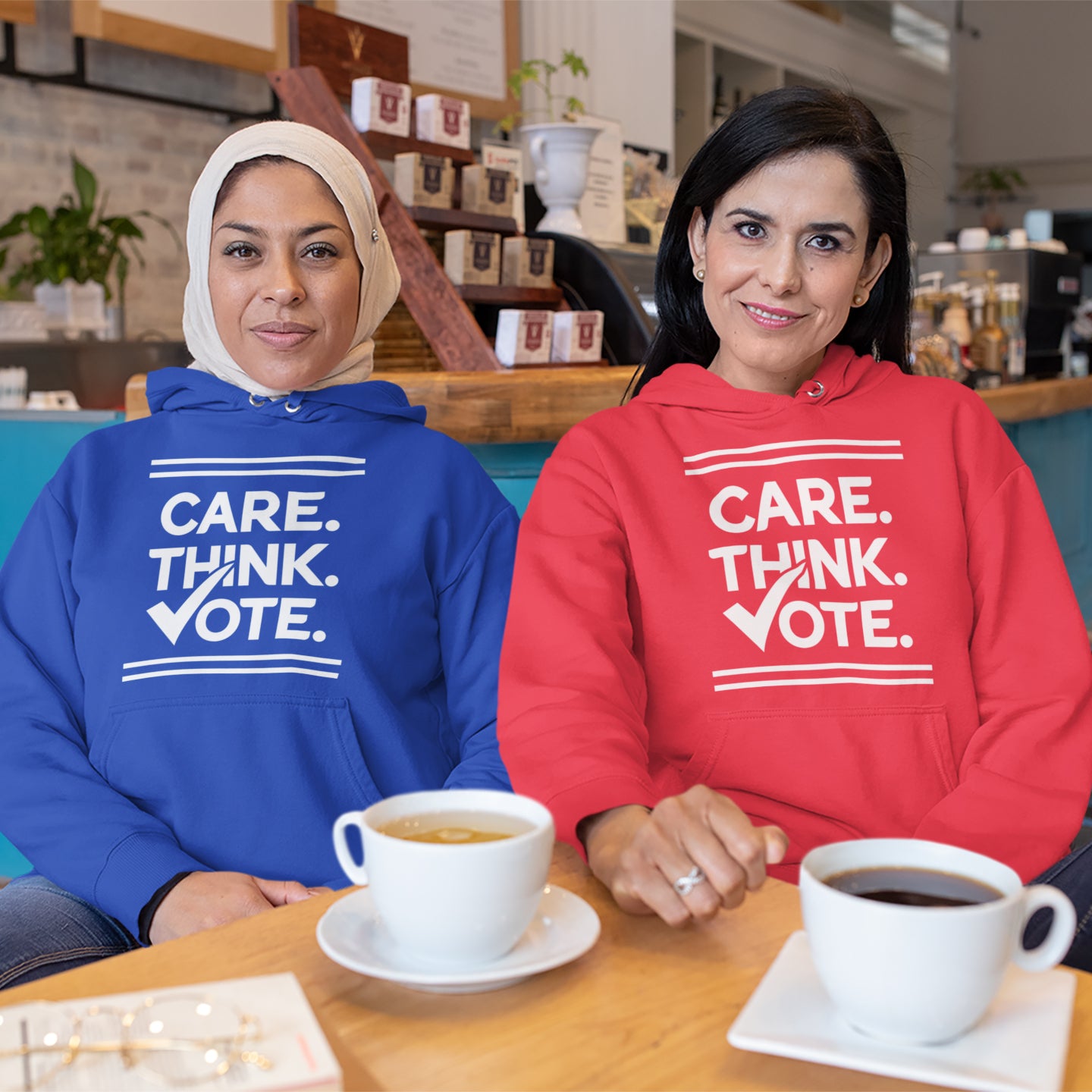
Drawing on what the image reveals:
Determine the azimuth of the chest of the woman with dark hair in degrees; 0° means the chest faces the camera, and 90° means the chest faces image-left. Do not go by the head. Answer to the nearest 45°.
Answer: approximately 0°

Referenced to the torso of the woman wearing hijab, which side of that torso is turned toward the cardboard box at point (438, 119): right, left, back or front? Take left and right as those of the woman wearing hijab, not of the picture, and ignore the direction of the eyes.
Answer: back

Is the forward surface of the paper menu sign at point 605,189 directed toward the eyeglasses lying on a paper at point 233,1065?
yes

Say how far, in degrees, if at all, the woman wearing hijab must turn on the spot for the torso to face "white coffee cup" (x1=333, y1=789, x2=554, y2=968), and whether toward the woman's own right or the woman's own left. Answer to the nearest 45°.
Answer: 0° — they already face it

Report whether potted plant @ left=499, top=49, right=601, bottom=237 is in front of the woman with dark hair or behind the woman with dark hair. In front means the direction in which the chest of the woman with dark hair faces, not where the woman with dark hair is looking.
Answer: behind

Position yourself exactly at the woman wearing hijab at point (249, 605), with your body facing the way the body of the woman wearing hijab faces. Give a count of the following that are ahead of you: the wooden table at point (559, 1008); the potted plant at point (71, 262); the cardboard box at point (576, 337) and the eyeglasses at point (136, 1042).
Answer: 2

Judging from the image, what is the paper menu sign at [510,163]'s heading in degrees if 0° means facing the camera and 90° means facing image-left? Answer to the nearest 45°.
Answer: approximately 0°

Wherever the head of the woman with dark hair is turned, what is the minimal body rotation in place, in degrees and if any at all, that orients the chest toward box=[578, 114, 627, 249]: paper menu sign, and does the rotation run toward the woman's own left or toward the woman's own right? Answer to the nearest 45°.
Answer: approximately 180°
